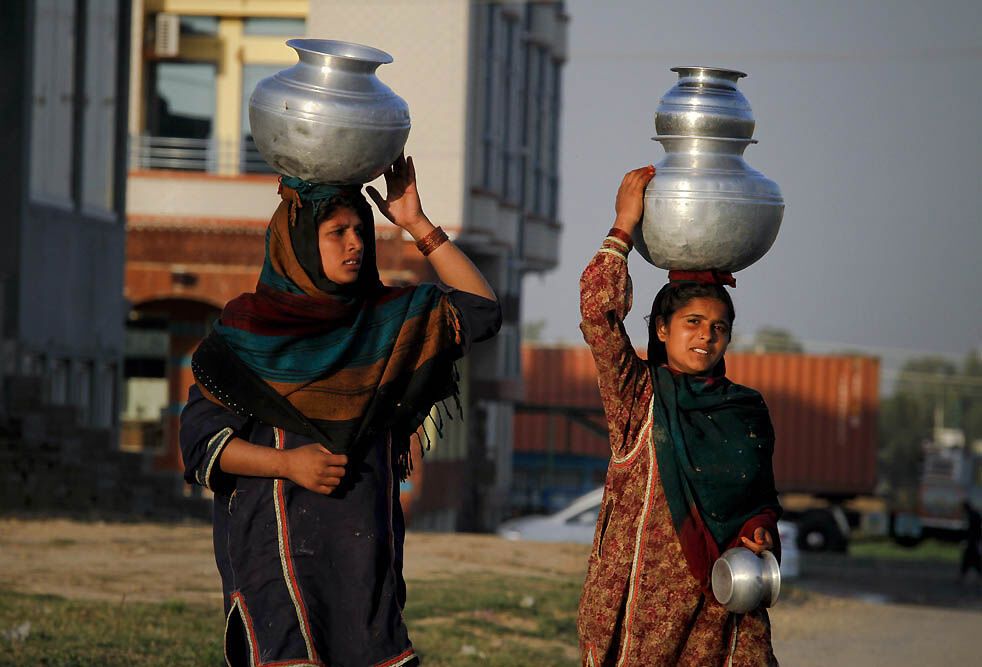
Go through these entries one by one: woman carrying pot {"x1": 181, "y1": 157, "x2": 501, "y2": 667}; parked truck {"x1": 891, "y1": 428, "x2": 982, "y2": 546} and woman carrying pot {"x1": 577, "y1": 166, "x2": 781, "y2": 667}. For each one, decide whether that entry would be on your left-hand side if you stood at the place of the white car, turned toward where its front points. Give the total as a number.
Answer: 2

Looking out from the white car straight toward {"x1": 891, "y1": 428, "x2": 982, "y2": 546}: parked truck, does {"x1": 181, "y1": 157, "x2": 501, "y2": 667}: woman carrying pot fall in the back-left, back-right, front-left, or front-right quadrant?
back-right

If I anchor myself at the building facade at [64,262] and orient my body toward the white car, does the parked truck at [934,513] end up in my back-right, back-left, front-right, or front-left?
front-left

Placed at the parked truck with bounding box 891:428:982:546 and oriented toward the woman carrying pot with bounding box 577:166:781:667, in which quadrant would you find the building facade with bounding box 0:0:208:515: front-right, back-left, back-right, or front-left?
front-right

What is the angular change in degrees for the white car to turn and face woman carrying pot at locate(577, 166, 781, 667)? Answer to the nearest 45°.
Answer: approximately 90° to its left

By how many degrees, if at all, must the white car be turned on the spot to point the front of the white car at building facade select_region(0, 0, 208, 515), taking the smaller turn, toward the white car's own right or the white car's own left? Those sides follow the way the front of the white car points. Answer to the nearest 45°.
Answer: approximately 45° to the white car's own left

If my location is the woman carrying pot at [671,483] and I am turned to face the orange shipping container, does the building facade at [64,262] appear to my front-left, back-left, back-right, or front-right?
front-left

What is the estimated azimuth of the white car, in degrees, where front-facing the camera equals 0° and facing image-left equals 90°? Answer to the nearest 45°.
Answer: approximately 90°

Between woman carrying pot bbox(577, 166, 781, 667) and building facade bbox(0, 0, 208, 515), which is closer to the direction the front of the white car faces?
the building facade

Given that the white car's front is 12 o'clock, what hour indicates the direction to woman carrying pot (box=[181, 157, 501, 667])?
The woman carrying pot is roughly at 9 o'clock from the white car.

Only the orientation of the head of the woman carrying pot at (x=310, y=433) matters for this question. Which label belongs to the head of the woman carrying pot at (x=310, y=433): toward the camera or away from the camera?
toward the camera

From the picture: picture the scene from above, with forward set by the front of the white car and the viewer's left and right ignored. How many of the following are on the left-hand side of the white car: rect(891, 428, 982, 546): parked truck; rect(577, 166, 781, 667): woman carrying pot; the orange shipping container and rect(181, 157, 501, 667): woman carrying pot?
2

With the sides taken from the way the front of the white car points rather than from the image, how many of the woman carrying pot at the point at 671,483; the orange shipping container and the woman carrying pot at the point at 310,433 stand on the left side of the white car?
2

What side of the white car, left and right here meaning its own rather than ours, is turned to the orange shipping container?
right

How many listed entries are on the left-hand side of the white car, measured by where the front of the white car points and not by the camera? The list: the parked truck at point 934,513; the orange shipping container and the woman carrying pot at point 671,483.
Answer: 1
